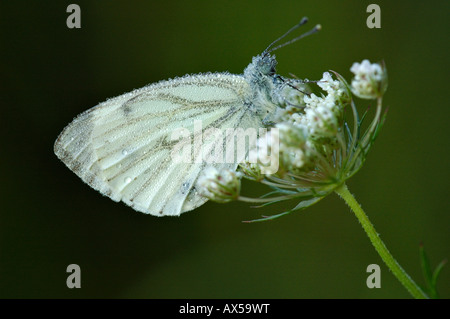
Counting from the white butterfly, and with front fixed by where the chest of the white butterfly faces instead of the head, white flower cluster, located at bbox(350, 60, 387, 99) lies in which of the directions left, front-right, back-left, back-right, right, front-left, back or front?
front-right

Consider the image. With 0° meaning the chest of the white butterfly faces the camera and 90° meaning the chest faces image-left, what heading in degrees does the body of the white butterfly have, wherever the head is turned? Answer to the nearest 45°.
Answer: approximately 270°
